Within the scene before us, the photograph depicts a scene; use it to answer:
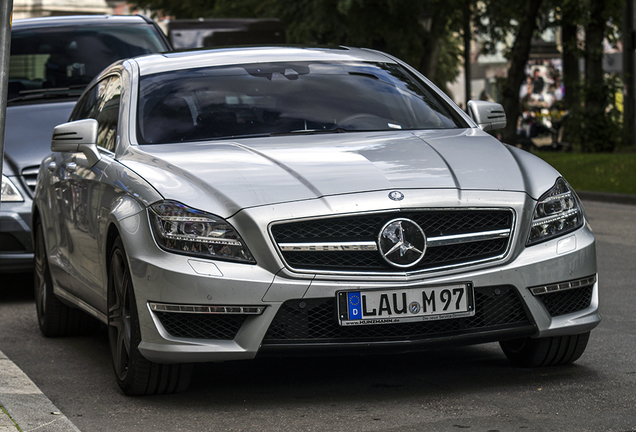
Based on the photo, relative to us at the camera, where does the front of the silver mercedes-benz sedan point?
facing the viewer and to the right of the viewer

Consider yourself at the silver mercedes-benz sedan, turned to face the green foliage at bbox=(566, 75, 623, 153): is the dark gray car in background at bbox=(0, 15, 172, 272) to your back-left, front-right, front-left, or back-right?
front-left

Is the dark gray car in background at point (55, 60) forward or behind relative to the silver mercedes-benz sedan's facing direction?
behind

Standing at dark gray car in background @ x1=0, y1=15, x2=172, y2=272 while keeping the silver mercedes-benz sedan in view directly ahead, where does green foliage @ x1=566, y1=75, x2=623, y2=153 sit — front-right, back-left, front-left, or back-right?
back-left

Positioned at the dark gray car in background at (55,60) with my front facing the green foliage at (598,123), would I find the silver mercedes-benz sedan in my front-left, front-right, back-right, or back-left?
back-right

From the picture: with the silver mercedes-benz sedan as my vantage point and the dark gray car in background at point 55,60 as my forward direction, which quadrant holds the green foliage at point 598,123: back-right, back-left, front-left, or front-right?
front-right

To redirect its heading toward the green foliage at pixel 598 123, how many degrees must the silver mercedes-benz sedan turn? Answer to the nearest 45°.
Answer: approximately 135° to its left
